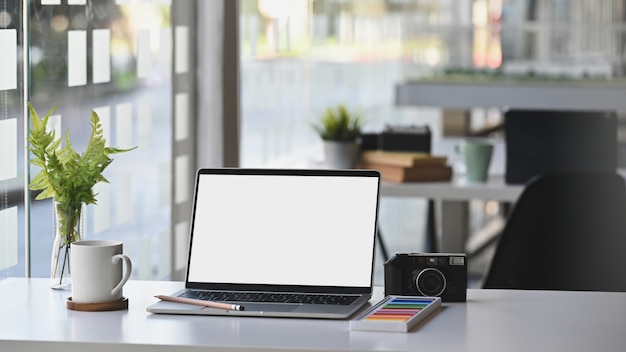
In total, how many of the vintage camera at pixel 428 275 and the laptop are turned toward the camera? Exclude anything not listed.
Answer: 2

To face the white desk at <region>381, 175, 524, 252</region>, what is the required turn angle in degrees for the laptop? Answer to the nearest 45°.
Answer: approximately 180°

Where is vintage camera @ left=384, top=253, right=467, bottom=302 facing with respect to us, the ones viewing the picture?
facing the viewer

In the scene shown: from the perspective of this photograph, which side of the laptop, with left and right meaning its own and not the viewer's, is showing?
front

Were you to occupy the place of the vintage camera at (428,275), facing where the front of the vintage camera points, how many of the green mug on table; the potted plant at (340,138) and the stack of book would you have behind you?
3

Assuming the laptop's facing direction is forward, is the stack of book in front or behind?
behind

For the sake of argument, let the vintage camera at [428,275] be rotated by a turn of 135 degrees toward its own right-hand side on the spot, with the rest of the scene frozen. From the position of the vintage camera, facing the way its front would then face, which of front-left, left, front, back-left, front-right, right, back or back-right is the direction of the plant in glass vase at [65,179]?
front-left

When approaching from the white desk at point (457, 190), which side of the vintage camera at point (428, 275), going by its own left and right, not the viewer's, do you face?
back
